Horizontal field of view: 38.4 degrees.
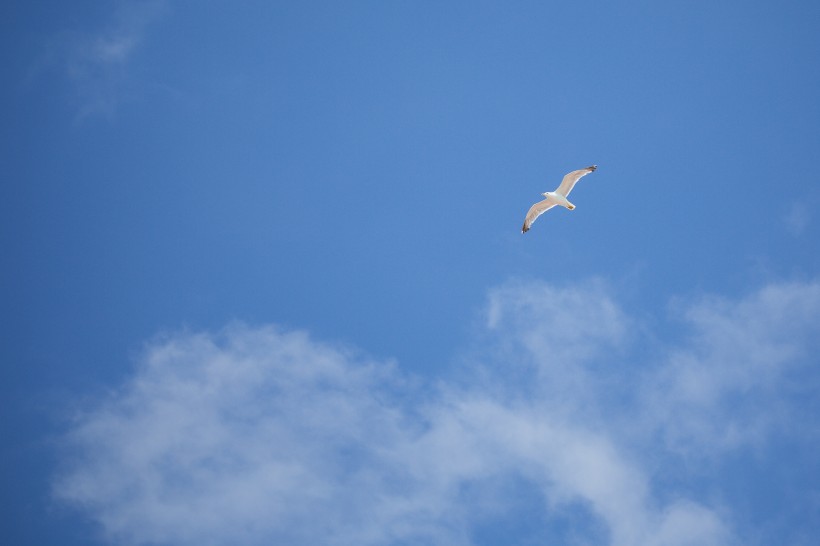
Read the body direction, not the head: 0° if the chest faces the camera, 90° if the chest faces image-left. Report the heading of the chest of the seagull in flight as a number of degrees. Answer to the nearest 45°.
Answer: approximately 90°
